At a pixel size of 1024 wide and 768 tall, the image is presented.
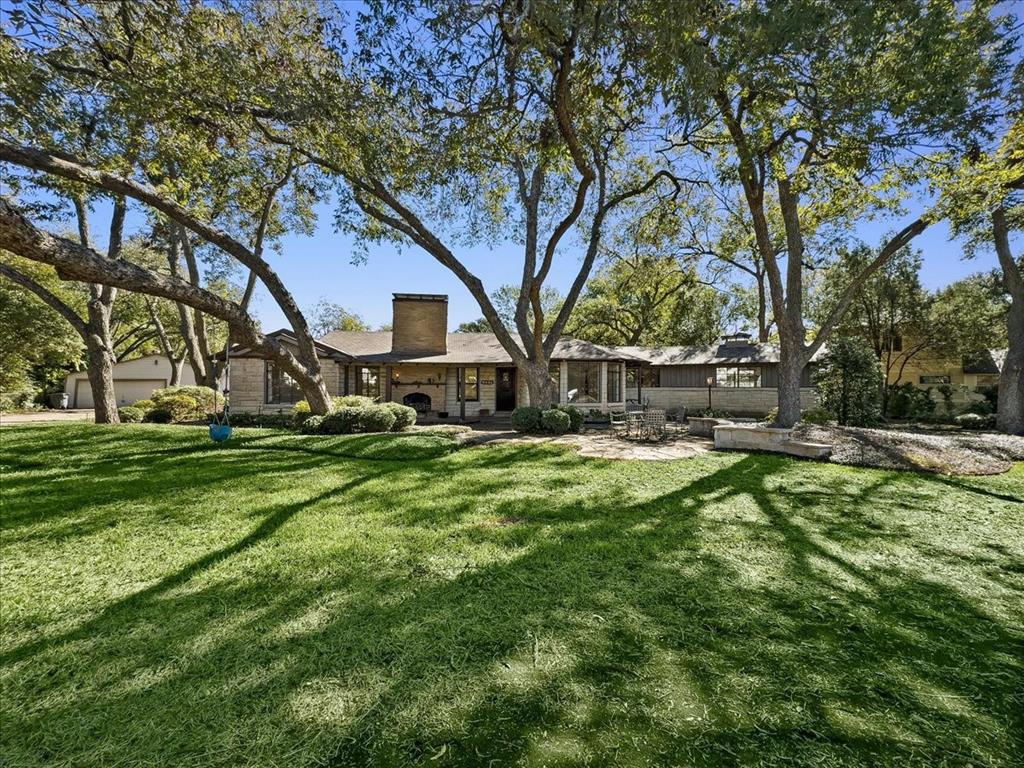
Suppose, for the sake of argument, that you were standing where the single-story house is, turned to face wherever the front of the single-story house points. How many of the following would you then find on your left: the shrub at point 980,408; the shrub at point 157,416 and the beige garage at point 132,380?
1

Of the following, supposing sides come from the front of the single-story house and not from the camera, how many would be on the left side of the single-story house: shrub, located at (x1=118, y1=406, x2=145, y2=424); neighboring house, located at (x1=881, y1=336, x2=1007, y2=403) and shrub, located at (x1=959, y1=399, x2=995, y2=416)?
2

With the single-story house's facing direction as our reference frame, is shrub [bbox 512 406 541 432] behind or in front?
in front

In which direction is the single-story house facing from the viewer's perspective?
toward the camera

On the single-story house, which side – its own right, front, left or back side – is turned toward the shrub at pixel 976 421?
left

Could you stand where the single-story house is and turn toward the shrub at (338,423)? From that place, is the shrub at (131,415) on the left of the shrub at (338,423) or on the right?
right

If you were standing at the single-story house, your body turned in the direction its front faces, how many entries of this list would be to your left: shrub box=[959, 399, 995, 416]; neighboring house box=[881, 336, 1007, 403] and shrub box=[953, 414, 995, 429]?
3

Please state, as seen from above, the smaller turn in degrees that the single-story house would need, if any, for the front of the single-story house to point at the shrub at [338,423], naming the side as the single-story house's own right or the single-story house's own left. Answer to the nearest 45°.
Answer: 0° — it already faces it

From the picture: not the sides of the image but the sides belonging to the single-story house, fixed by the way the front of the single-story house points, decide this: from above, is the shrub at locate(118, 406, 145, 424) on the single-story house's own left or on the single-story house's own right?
on the single-story house's own right

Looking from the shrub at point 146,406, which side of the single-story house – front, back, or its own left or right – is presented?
right

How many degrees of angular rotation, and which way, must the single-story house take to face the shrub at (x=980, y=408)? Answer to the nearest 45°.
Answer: approximately 90° to its left
